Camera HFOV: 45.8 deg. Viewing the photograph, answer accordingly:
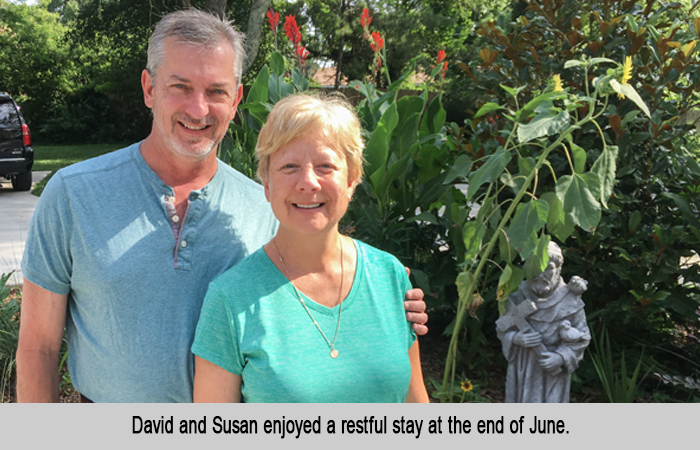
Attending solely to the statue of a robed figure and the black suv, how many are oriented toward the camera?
1

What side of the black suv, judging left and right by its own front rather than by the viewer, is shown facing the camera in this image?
back

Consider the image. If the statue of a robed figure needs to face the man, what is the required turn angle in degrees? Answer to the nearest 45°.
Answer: approximately 45° to its right

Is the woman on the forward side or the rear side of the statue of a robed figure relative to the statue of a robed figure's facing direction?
on the forward side

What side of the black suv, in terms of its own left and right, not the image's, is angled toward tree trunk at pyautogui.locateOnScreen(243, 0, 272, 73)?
right

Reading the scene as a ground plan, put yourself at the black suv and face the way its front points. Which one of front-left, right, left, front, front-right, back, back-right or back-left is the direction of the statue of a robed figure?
back

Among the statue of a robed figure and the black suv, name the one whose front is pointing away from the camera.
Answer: the black suv

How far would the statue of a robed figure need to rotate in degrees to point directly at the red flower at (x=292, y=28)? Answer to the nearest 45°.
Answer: approximately 135° to its right

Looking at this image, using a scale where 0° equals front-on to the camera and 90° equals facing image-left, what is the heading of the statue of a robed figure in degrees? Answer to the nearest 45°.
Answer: approximately 0°

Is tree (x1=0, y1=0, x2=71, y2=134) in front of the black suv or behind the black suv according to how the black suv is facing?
in front

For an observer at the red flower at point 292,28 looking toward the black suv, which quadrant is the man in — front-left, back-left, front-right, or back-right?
back-left

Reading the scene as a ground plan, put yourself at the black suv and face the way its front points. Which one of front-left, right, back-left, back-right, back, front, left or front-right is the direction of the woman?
back

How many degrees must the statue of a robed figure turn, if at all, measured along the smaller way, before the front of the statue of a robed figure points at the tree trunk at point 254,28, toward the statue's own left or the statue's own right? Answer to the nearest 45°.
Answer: approximately 135° to the statue's own right
